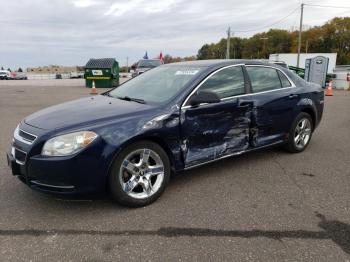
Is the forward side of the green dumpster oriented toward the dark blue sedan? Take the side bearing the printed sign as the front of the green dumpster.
yes

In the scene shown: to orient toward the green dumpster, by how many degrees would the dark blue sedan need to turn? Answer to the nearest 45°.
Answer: approximately 135° to its right

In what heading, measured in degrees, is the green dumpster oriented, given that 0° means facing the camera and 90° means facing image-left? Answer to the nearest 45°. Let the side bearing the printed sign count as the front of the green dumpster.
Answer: approximately 0°

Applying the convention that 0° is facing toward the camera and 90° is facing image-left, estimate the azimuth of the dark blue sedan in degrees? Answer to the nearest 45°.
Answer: approximately 45°
